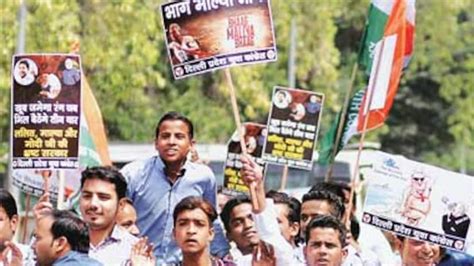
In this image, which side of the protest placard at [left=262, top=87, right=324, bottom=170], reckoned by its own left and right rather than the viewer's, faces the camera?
front

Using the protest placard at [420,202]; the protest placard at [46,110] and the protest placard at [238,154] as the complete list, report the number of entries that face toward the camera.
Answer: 3

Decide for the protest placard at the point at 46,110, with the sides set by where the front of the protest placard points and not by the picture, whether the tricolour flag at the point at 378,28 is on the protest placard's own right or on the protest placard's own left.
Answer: on the protest placard's own left

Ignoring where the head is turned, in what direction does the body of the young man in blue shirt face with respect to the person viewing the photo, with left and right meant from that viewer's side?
facing the viewer

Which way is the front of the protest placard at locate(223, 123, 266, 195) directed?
toward the camera

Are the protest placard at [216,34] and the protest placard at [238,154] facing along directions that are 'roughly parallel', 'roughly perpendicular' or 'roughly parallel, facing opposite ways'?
roughly parallel

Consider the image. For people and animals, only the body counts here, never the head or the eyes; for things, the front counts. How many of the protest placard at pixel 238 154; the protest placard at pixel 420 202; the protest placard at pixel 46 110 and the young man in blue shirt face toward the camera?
4

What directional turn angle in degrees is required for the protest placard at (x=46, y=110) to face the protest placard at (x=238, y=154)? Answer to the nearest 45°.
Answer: approximately 135° to its left

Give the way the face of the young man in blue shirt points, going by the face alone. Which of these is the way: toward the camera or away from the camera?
toward the camera

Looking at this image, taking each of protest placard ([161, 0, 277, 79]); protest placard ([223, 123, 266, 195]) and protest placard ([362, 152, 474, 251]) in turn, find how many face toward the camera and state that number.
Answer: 3

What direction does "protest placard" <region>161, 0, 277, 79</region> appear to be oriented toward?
toward the camera
